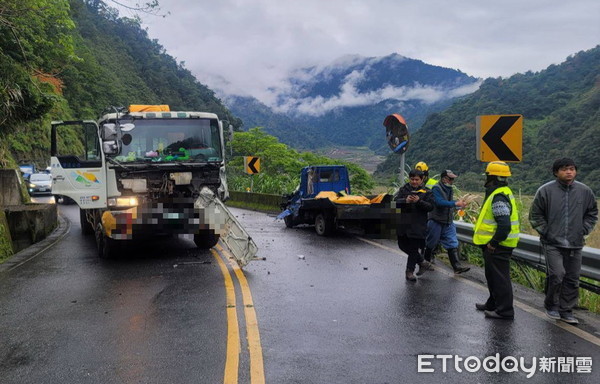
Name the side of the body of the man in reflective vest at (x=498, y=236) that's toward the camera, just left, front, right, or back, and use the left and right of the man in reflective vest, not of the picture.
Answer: left

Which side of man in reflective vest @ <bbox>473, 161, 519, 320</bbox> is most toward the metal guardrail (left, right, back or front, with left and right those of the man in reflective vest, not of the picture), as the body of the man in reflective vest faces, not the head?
right

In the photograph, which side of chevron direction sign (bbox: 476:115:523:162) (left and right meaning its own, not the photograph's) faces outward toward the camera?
front

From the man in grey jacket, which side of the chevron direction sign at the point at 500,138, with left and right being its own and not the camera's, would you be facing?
front

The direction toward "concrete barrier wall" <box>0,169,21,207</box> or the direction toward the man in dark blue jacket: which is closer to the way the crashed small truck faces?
the concrete barrier wall

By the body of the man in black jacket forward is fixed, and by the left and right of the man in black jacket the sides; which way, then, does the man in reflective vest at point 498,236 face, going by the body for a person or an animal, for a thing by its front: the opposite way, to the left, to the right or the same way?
to the right

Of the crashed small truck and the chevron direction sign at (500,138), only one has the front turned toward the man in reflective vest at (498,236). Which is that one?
the chevron direction sign

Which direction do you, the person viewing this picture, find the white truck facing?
facing the viewer

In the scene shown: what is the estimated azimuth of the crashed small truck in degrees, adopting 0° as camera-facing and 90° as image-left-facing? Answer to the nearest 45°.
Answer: approximately 135°

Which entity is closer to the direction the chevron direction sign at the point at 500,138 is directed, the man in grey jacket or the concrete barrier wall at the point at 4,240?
the man in grey jacket

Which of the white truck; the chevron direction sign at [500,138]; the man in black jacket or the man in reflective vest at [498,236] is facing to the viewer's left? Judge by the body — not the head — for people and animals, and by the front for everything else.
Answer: the man in reflective vest

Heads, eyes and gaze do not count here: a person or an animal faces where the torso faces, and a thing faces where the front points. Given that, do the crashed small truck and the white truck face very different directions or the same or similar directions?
very different directions

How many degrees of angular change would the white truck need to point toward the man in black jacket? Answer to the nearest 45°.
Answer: approximately 45° to its left

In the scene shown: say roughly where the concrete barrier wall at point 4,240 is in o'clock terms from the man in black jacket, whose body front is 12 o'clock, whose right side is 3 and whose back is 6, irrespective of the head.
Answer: The concrete barrier wall is roughly at 3 o'clock from the man in black jacket.

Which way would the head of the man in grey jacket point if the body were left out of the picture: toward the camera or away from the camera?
toward the camera
